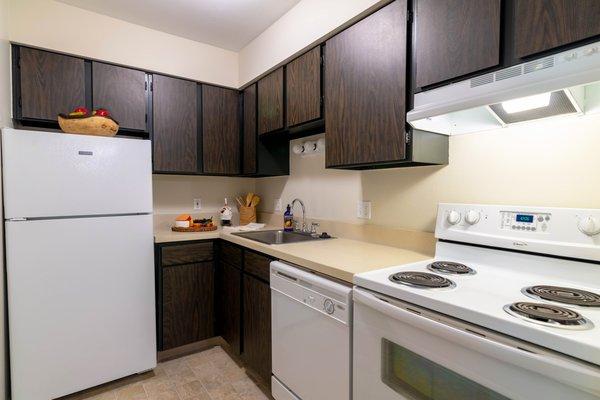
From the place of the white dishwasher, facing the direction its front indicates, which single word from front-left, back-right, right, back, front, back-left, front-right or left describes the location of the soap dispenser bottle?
back-right

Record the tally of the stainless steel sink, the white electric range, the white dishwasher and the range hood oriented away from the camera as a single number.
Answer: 0

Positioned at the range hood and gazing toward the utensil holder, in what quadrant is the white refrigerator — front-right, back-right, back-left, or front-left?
front-left

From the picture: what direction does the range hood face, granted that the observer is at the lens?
facing the viewer and to the left of the viewer

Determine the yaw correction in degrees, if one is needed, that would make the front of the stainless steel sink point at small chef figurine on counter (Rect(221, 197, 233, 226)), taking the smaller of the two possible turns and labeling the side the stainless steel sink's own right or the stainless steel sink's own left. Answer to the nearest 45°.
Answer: approximately 90° to the stainless steel sink's own right

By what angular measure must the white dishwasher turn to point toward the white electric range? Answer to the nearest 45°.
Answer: approximately 90° to its left

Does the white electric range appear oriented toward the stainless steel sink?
no

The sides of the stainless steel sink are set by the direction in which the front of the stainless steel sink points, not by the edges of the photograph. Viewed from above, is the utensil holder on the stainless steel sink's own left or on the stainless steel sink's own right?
on the stainless steel sink's own right

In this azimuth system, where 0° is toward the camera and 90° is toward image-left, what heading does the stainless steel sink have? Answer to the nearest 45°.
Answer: approximately 45°

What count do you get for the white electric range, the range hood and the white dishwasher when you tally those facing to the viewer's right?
0

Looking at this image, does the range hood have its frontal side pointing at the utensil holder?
no

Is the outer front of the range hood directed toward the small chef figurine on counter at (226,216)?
no

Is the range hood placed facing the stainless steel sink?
no

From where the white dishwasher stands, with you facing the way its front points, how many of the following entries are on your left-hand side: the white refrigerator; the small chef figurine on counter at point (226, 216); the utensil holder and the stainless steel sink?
0

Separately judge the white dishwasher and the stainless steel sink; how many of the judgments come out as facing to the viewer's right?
0

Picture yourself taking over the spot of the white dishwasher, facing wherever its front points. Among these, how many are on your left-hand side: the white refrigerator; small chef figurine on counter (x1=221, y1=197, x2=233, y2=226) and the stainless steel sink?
0
